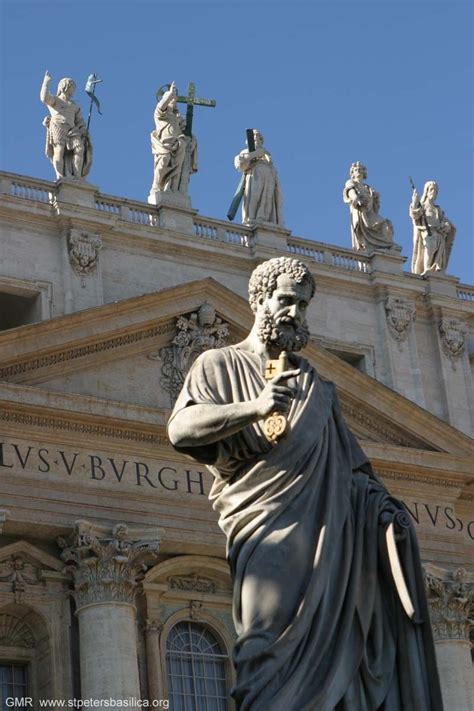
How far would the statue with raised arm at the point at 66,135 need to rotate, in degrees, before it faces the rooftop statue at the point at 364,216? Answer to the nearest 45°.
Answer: approximately 135° to its left

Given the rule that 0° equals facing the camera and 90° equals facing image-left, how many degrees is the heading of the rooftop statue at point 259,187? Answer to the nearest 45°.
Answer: approximately 45°

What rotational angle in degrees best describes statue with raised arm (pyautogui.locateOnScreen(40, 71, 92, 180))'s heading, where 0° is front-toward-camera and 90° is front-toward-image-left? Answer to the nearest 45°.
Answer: approximately 0°

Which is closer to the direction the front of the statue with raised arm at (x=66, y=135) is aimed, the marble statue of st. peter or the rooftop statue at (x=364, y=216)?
the marble statue of st. peter

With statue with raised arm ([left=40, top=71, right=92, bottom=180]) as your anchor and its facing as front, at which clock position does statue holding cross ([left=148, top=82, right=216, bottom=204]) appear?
The statue holding cross is roughly at 8 o'clock from the statue with raised arm.
